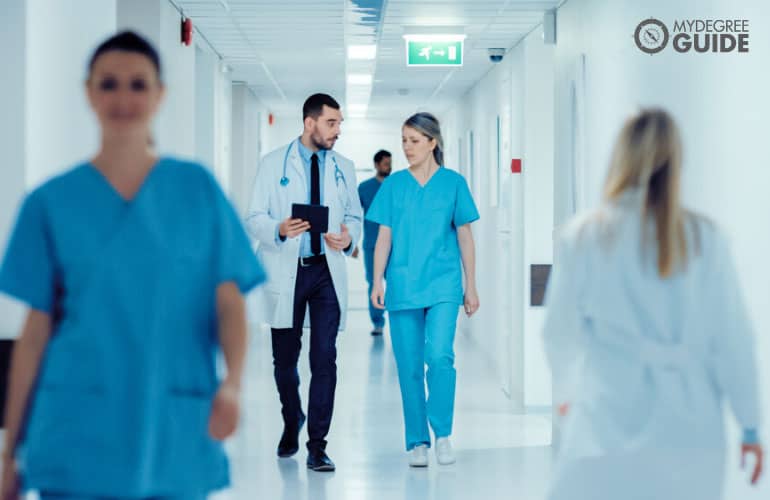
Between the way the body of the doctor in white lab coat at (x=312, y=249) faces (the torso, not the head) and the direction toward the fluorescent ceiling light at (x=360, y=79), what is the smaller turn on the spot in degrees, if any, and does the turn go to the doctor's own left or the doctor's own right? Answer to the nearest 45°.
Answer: approximately 180°

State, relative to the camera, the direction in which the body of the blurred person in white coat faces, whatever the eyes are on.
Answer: away from the camera

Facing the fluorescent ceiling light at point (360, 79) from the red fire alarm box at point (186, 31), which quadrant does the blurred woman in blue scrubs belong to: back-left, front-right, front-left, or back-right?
back-right

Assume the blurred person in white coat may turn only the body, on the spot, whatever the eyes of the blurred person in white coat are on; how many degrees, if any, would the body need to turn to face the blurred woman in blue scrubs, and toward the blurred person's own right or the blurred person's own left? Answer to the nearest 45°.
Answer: approximately 135° to the blurred person's own left

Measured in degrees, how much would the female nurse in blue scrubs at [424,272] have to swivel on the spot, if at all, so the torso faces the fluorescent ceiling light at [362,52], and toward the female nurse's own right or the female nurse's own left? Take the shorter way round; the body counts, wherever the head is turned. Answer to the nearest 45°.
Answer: approximately 180°

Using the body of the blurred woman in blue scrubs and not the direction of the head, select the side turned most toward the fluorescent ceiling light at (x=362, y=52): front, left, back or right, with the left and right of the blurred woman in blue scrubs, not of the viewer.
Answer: back

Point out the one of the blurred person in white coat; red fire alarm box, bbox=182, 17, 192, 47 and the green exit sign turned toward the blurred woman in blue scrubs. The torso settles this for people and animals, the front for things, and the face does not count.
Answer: the green exit sign

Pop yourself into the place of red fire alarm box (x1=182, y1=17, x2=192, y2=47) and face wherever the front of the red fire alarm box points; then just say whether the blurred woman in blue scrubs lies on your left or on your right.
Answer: on your right

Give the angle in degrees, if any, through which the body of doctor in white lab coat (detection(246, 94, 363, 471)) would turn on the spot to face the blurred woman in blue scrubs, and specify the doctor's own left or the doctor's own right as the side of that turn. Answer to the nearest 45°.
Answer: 0° — they already face them

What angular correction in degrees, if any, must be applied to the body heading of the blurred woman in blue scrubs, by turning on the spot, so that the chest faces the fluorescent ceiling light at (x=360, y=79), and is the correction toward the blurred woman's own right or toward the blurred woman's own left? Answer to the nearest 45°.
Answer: approximately 180°
